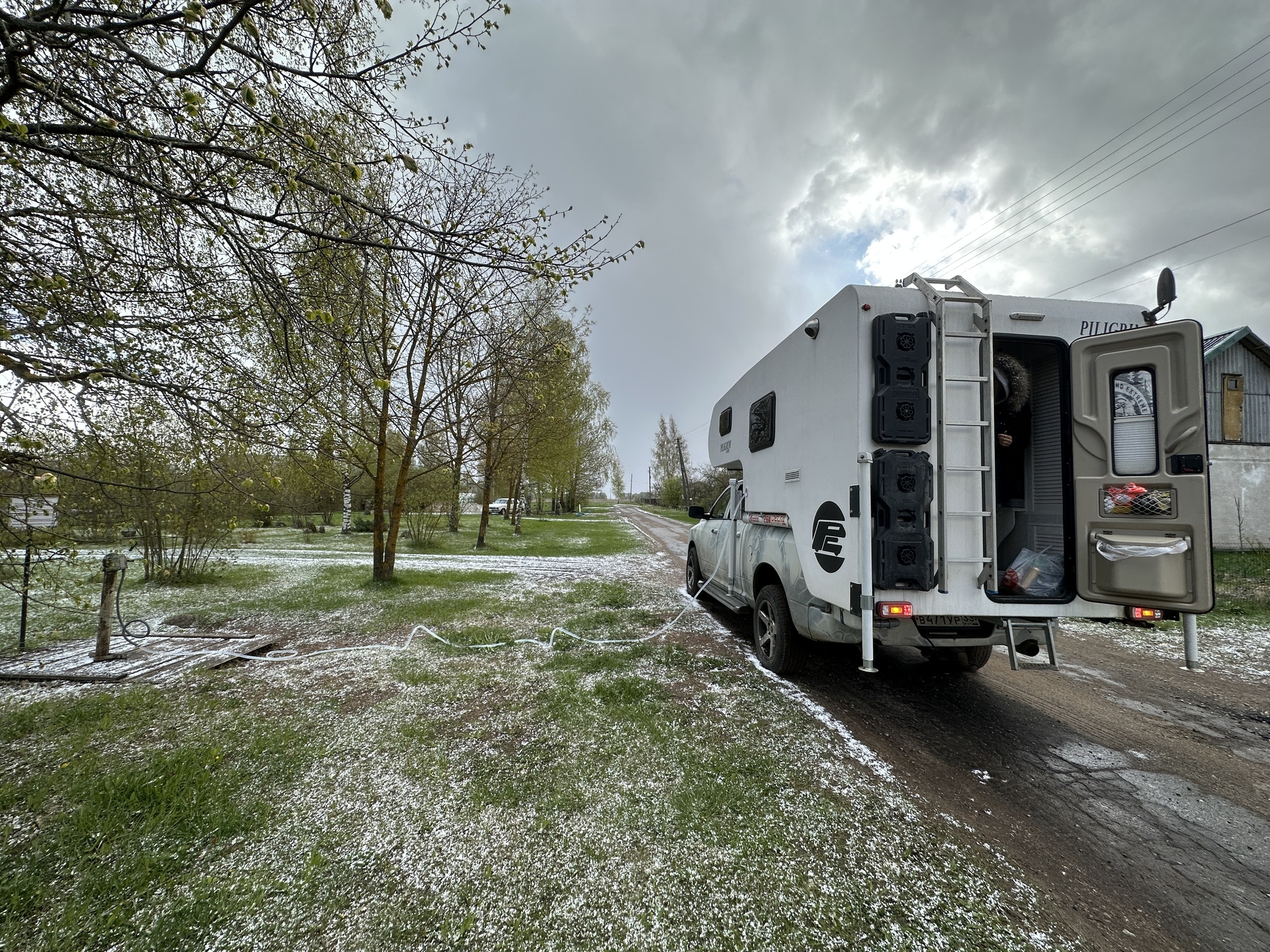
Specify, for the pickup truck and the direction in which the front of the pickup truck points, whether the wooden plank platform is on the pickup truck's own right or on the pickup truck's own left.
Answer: on the pickup truck's own left

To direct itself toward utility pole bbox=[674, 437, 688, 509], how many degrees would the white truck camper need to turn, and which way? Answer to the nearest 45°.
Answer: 0° — it already faces it

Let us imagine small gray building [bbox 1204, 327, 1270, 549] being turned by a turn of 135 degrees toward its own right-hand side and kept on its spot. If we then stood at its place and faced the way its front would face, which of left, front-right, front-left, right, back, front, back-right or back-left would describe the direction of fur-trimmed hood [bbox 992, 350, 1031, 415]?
back-left

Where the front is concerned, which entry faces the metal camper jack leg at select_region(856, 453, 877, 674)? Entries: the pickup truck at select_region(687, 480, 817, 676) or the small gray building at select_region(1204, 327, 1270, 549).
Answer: the small gray building

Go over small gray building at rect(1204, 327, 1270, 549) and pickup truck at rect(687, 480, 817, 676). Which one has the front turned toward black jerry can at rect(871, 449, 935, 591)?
the small gray building

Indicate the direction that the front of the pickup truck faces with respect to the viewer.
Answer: facing away from the viewer and to the left of the viewer

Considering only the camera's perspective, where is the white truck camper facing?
facing away from the viewer and to the left of the viewer

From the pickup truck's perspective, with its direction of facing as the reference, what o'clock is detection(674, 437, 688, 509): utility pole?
The utility pole is roughly at 1 o'clock from the pickup truck.

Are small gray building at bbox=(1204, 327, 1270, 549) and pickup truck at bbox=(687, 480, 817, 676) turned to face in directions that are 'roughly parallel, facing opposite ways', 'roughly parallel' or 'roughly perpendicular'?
roughly parallel, facing opposite ways

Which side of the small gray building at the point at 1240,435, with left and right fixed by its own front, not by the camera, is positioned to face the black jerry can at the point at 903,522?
front

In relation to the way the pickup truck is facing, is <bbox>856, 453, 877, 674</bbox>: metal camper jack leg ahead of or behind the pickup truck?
behind

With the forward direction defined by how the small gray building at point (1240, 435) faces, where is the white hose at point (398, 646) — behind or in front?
in front

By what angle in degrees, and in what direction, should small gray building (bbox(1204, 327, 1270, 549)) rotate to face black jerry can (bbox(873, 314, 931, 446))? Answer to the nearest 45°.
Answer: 0° — it already faces it
